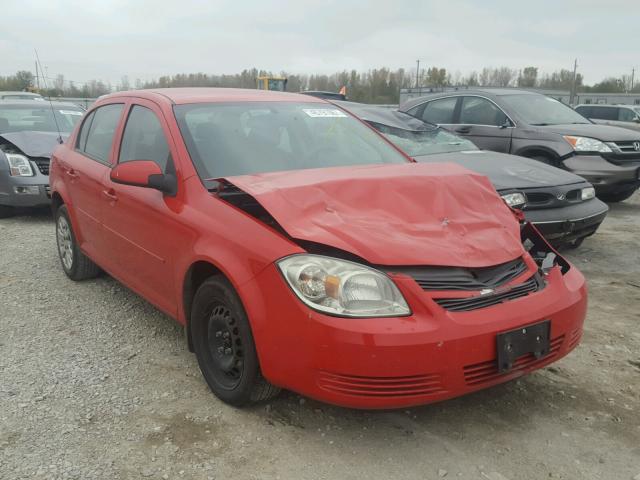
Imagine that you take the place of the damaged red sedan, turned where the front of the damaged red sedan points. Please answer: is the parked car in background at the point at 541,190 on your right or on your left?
on your left

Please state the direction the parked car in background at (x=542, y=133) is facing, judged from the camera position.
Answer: facing the viewer and to the right of the viewer

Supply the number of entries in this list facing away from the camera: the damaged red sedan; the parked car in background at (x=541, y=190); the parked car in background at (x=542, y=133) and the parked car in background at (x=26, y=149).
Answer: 0

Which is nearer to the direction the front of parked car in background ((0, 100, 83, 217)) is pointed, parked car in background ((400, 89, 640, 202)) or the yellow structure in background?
the parked car in background

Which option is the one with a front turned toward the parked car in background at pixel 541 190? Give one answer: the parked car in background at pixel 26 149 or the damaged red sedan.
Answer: the parked car in background at pixel 26 149

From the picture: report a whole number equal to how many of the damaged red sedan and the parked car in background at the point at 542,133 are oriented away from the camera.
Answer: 0

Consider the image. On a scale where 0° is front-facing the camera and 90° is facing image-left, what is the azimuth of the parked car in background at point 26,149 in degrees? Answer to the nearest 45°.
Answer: approximately 315°

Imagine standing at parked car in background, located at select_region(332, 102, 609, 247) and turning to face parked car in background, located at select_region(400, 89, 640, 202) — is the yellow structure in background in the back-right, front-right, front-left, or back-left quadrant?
front-left

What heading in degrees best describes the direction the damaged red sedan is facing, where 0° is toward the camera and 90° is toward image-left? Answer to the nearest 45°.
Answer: approximately 315°

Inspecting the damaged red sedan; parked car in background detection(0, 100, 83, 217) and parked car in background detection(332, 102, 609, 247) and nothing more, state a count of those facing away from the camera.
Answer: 0

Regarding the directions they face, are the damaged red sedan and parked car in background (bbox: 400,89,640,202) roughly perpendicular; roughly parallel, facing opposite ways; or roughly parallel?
roughly parallel

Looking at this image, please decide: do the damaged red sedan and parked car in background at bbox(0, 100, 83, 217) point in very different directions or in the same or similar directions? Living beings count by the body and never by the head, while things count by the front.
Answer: same or similar directions

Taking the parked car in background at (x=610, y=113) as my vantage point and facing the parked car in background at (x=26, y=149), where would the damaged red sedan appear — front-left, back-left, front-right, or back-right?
front-left

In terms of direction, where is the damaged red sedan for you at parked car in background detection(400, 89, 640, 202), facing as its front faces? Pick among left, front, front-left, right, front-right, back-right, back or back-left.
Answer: front-right

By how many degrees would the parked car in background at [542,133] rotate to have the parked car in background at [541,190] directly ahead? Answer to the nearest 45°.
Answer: approximately 45° to its right
